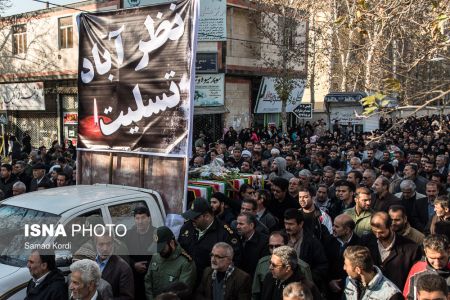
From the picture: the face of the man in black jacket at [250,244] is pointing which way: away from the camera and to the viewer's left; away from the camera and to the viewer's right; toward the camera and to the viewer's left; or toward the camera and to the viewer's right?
toward the camera and to the viewer's left

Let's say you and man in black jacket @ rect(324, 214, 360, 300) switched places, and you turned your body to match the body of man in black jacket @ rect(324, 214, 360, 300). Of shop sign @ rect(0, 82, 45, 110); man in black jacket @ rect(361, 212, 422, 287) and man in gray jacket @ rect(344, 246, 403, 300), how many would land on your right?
1

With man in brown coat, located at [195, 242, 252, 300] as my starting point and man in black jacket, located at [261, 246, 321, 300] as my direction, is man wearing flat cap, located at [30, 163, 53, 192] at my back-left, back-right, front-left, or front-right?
back-left

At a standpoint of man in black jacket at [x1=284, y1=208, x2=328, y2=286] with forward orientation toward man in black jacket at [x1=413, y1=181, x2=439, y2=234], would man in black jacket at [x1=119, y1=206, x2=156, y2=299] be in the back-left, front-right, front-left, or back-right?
back-left

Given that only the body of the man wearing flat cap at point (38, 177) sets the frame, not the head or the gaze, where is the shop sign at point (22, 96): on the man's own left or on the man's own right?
on the man's own right

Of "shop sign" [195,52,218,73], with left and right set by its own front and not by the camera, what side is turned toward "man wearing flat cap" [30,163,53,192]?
front

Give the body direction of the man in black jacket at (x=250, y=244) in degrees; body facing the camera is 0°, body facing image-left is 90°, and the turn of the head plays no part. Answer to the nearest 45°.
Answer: approximately 45°

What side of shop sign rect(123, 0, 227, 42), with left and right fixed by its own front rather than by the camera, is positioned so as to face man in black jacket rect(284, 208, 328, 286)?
front

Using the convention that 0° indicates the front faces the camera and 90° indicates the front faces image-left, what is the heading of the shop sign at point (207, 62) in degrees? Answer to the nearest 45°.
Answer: approximately 0°

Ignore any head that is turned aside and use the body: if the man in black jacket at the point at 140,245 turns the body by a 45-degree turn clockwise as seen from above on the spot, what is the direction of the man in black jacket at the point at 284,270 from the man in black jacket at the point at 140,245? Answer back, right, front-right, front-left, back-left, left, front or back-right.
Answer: left

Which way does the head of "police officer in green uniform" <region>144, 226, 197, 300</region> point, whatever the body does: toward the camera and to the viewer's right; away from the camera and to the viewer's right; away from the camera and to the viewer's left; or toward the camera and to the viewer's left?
toward the camera and to the viewer's left

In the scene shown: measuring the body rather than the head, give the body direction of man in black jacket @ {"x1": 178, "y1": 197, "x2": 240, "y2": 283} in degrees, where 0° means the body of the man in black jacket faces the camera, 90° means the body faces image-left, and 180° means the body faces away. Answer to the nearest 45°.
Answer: approximately 45°
